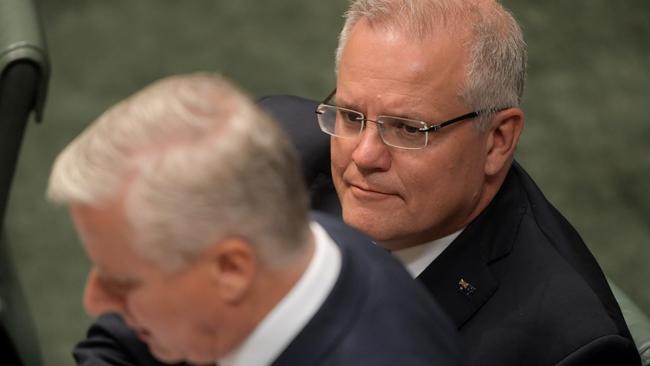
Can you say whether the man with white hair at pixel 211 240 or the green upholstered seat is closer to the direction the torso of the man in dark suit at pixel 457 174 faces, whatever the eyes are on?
the man with white hair

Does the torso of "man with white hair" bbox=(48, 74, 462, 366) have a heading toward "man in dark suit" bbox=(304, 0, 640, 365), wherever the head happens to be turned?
no

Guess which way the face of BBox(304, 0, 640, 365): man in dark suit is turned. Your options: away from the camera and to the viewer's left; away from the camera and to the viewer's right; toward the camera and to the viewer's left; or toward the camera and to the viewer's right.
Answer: toward the camera and to the viewer's left

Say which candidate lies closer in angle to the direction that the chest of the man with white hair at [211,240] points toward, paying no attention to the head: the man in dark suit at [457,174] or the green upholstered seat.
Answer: the green upholstered seat

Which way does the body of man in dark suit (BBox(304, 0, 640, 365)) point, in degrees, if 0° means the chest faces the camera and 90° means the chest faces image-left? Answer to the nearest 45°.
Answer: approximately 45°

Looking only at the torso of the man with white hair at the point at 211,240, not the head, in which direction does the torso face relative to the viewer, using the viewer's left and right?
facing to the left of the viewer

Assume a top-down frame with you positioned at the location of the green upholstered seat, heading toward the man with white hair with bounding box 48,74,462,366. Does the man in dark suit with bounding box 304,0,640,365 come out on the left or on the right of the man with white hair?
left
